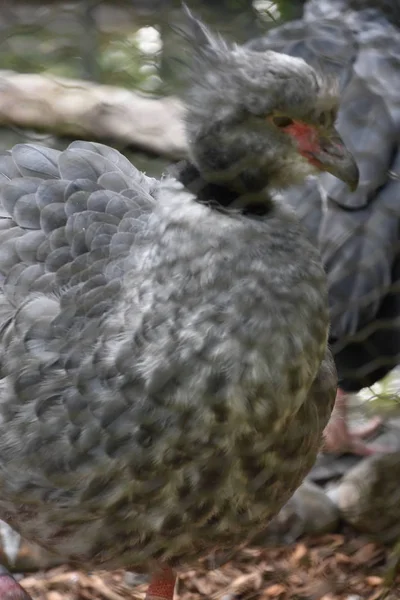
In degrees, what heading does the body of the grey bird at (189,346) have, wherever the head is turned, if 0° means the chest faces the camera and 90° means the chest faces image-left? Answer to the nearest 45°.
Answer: approximately 315°
